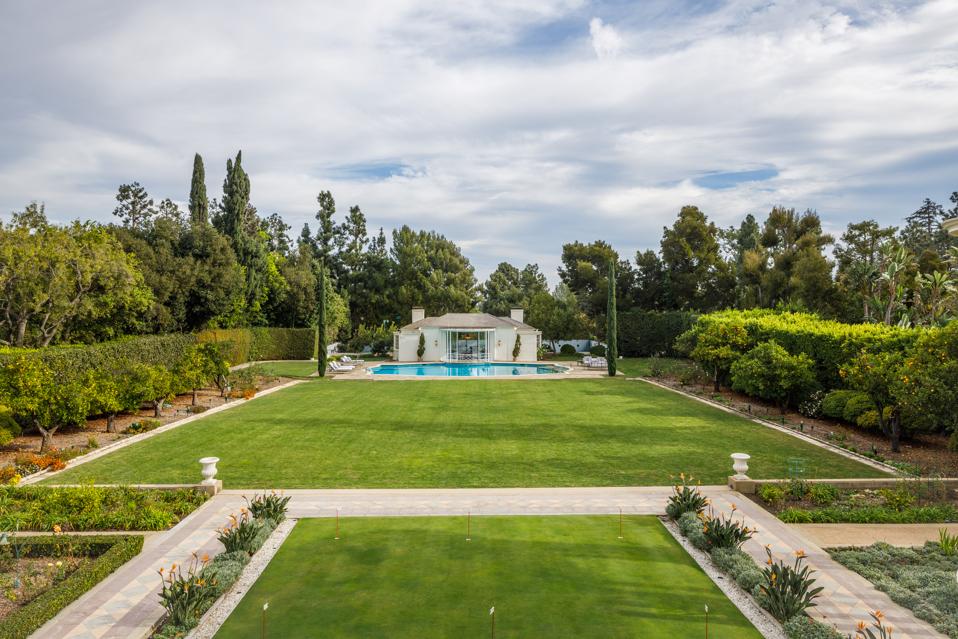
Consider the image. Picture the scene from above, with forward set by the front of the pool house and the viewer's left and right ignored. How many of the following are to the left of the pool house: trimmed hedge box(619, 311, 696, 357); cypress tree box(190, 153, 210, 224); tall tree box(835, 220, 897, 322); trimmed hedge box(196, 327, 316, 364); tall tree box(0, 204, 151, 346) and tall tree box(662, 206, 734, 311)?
3

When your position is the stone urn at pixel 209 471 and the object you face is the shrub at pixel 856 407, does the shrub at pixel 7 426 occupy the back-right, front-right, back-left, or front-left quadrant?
back-left

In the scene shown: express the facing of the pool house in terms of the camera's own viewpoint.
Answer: facing the viewer

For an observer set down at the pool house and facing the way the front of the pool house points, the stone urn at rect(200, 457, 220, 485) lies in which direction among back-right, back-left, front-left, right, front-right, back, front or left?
front

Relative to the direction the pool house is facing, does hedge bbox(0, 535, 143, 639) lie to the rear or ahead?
ahead

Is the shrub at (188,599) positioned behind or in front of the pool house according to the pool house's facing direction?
in front

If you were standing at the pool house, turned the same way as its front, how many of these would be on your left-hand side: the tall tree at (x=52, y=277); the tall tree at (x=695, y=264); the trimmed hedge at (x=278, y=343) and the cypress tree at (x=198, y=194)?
1

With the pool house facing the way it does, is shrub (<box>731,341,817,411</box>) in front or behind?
in front

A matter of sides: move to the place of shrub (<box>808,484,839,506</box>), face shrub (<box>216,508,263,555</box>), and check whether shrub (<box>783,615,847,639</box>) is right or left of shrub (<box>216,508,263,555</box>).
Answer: left

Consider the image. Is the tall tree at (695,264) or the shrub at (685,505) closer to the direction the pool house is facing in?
the shrub

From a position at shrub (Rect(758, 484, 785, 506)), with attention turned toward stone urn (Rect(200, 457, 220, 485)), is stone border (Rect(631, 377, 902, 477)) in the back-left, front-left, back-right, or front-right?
back-right

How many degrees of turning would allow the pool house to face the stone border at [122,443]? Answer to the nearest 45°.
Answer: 0° — it already faces it

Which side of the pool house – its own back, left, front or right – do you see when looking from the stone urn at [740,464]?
front

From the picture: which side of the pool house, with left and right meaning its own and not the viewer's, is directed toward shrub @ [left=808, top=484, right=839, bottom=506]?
front

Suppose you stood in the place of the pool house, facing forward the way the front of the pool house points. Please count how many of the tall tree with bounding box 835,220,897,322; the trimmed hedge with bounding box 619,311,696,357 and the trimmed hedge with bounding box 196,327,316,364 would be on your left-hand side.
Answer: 2

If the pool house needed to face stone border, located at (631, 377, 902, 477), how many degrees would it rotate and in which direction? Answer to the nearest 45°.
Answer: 0° — it already faces it

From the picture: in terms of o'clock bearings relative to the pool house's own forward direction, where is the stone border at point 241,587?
The stone border is roughly at 12 o'clock from the pool house.

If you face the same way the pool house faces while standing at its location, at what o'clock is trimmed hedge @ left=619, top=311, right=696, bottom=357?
The trimmed hedge is roughly at 9 o'clock from the pool house.

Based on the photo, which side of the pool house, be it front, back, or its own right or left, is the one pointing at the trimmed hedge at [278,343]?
right

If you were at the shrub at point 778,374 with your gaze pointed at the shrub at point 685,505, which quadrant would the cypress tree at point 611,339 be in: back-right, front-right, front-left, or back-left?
back-right
